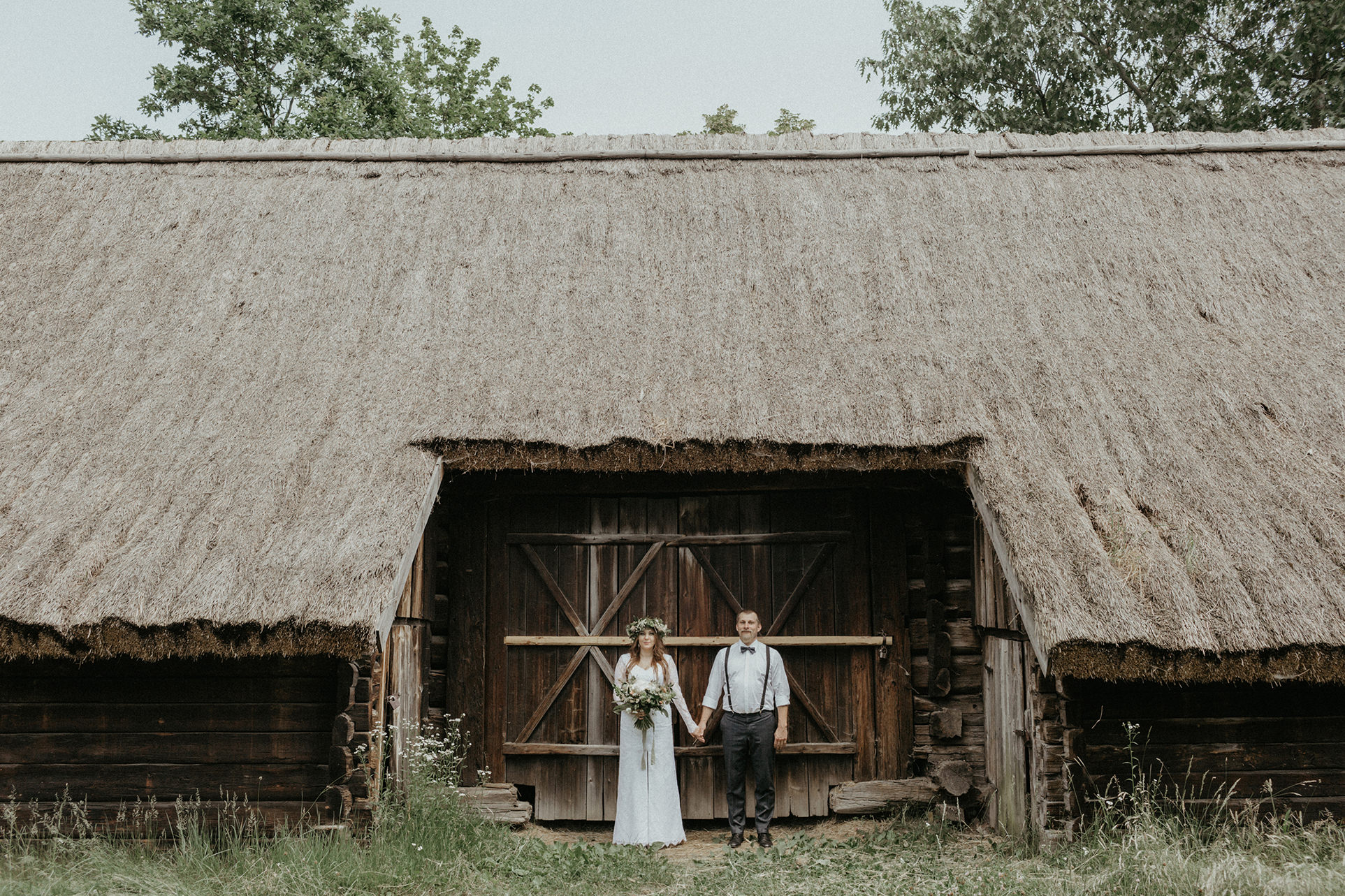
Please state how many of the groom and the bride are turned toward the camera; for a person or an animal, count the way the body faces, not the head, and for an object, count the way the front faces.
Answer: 2

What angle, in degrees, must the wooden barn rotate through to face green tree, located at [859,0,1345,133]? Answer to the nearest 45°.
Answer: approximately 135° to its left

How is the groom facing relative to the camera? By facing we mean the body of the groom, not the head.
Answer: toward the camera

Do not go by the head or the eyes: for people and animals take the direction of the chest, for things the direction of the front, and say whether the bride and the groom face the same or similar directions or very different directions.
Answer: same or similar directions

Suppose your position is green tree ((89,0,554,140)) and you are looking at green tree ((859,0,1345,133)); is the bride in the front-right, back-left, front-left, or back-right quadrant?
front-right

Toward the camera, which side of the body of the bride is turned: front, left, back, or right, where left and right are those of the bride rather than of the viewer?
front

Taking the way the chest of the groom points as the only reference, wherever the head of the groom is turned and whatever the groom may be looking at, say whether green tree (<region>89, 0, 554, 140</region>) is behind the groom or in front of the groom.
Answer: behind

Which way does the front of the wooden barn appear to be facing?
toward the camera

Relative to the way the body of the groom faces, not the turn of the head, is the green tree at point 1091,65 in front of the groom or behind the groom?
behind

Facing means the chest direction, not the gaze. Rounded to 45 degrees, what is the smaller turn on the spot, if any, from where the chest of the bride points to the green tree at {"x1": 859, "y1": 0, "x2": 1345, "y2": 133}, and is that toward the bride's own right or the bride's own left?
approximately 135° to the bride's own left

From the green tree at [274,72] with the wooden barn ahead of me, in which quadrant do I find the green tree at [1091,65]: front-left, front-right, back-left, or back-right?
front-left

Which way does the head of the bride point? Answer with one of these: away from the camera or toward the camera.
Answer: toward the camera

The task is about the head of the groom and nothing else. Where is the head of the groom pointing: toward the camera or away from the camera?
toward the camera
